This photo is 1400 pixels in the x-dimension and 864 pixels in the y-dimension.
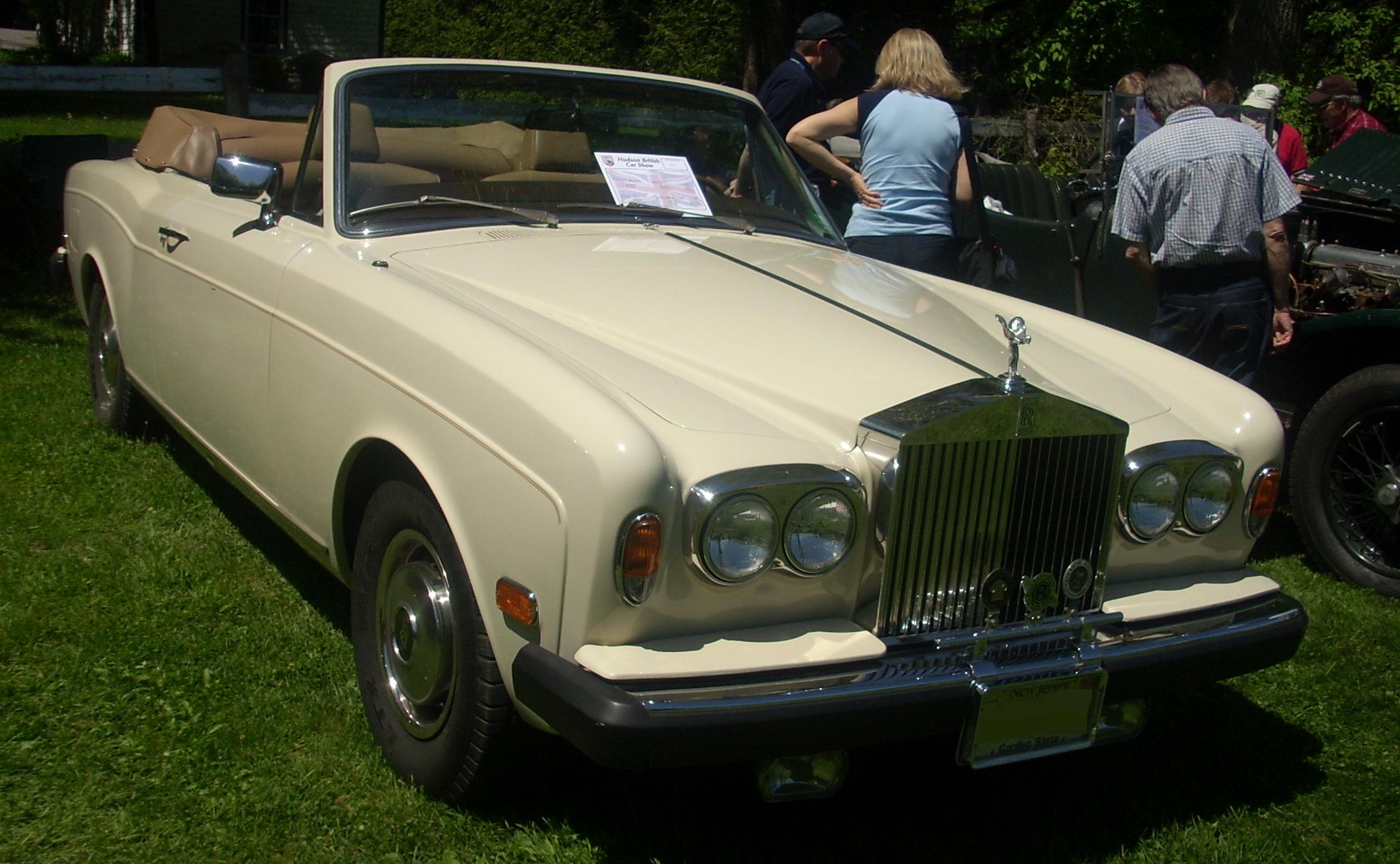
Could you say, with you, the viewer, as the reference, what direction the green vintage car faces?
facing the viewer and to the right of the viewer

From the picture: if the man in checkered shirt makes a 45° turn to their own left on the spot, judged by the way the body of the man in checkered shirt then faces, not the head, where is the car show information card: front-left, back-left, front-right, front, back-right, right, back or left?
left

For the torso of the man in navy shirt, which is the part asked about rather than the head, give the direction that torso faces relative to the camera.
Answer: to the viewer's right

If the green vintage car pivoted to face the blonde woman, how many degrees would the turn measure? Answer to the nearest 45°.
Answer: approximately 135° to its right

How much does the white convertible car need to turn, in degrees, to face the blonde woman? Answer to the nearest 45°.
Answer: approximately 135° to its left

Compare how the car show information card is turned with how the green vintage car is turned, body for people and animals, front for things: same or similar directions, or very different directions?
same or similar directions

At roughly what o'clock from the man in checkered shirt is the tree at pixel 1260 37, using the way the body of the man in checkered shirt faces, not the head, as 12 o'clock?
The tree is roughly at 12 o'clock from the man in checkered shirt.

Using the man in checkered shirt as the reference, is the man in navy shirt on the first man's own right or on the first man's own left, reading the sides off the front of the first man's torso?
on the first man's own left

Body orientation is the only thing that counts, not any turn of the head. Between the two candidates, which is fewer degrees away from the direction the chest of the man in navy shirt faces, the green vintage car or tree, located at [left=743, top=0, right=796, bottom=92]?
the green vintage car

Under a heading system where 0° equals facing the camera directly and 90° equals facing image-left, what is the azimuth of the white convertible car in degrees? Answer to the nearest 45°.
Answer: approximately 315°

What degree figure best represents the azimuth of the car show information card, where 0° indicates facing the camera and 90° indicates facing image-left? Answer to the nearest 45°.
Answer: approximately 315°

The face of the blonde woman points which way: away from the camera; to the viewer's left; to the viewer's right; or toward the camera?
away from the camera

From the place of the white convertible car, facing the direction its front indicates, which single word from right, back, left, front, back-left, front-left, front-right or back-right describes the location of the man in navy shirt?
back-left
